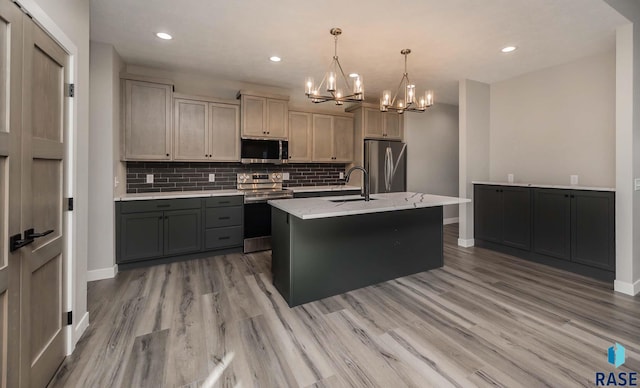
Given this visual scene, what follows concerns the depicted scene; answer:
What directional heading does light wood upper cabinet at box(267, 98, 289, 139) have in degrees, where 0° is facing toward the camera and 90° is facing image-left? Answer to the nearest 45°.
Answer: approximately 0°

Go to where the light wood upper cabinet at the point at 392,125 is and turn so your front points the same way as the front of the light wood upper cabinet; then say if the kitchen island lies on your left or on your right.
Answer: on your right

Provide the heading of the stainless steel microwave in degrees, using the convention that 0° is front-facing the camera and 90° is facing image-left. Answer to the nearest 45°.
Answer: approximately 0°

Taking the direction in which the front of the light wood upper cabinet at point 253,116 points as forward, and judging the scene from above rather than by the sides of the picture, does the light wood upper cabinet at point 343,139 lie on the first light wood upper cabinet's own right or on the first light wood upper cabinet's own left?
on the first light wood upper cabinet's own left

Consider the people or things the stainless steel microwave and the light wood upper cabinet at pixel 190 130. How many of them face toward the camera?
2

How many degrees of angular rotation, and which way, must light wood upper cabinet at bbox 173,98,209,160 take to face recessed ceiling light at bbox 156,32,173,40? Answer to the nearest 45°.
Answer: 0° — it already faces it

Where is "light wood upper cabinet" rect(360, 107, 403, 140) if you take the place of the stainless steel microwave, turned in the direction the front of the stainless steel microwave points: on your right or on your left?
on your left

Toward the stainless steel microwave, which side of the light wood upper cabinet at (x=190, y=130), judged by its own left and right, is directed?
left
